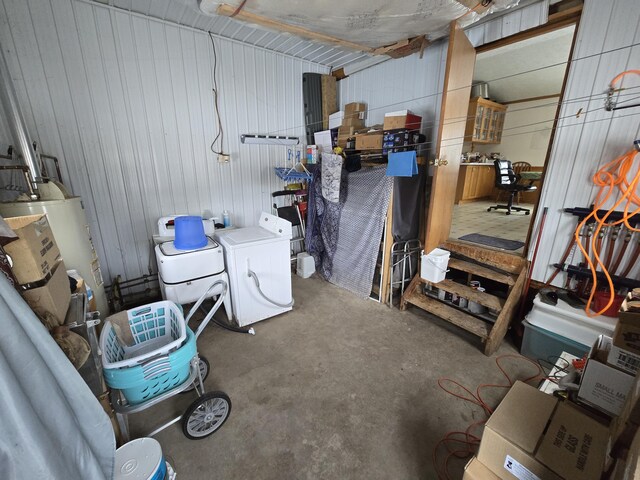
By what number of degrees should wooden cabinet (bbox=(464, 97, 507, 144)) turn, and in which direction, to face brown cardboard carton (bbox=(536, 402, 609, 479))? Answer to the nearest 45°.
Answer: approximately 45° to its right

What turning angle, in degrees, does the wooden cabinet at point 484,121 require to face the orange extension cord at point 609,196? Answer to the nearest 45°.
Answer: approximately 45° to its right

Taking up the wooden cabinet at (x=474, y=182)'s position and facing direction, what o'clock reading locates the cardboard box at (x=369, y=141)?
The cardboard box is roughly at 2 o'clock from the wooden cabinet.

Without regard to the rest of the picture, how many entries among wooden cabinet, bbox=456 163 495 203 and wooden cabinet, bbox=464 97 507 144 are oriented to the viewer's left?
0

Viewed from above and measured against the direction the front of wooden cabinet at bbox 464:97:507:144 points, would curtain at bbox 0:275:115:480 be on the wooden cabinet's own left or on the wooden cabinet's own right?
on the wooden cabinet's own right

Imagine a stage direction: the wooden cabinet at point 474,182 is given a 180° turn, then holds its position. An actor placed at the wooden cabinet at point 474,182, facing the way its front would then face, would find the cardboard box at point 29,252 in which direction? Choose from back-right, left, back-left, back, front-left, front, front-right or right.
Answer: back-left

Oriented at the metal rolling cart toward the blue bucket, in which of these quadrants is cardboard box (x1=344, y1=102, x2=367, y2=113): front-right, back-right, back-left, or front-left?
front-right

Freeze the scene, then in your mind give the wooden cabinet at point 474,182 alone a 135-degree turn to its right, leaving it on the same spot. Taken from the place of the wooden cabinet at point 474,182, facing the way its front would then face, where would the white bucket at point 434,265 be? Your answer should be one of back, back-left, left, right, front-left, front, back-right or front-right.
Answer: left

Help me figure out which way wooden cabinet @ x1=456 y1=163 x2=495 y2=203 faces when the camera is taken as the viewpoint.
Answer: facing the viewer and to the right of the viewer

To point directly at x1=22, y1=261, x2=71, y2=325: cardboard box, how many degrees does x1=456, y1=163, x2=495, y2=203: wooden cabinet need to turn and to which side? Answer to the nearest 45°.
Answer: approximately 45° to its right

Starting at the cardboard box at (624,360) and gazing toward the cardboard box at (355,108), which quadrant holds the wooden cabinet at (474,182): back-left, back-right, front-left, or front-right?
front-right

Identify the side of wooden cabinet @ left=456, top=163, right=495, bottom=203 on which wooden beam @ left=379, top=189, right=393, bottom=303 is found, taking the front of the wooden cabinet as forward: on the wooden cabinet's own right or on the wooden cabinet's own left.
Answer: on the wooden cabinet's own right

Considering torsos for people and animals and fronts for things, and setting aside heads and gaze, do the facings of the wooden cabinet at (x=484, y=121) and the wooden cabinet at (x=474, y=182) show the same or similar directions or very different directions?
same or similar directions

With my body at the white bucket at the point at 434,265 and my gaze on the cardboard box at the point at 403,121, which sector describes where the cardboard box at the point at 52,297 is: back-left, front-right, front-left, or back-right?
back-left

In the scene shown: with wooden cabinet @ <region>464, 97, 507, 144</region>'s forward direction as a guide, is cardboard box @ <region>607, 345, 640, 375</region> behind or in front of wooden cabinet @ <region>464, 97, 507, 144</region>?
in front

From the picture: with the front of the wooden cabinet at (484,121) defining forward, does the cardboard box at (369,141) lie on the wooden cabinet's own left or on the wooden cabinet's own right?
on the wooden cabinet's own right

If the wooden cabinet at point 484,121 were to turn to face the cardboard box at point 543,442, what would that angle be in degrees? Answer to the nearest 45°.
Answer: approximately 45° to its right

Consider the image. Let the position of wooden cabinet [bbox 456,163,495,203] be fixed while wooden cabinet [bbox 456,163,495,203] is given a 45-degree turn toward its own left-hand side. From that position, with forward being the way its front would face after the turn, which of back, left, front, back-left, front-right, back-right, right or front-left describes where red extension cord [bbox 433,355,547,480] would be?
right

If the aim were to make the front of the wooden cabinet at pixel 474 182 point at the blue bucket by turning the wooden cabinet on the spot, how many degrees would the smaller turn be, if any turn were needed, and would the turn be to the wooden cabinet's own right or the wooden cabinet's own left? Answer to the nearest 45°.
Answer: approximately 45° to the wooden cabinet's own right
